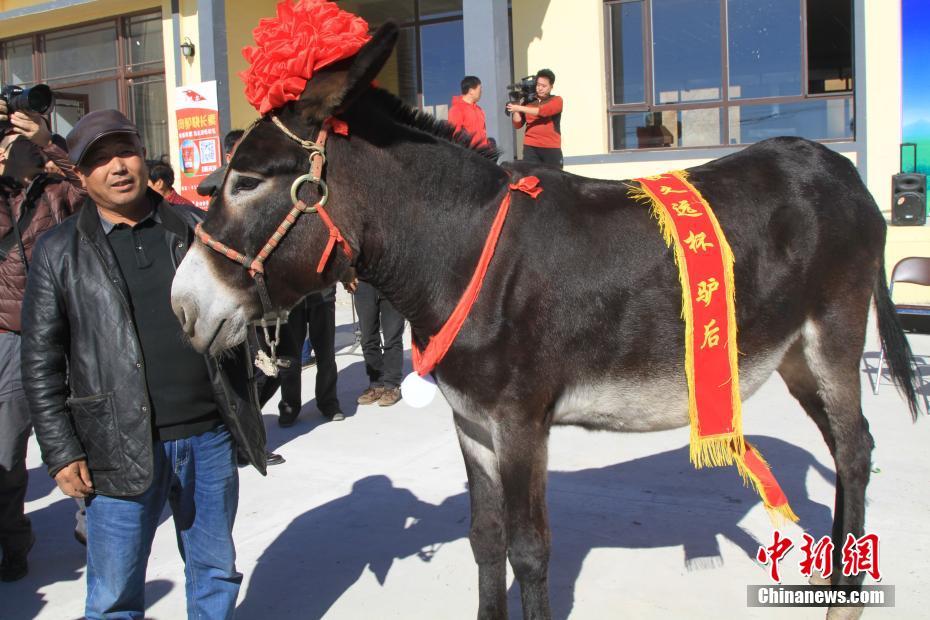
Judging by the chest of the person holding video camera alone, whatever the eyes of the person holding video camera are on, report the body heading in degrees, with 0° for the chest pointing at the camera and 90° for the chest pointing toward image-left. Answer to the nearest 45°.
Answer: approximately 45°

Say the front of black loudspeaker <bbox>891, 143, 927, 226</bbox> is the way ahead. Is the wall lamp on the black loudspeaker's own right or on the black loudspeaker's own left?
on the black loudspeaker's own right

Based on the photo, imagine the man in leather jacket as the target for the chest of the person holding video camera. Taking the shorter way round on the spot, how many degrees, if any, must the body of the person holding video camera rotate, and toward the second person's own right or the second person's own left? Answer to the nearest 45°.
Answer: approximately 45° to the second person's own left

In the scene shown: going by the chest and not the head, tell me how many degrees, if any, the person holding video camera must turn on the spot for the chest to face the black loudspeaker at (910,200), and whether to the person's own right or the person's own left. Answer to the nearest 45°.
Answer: approximately 135° to the person's own left

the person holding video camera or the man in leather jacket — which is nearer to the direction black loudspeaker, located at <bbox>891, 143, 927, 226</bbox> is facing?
the man in leather jacket
